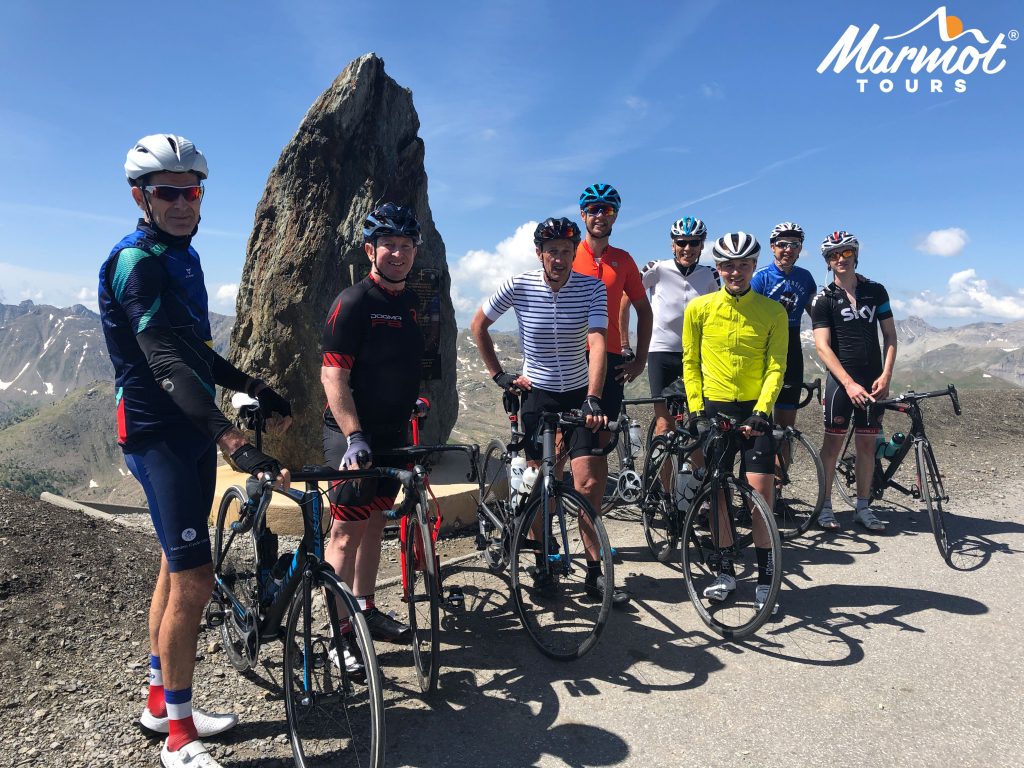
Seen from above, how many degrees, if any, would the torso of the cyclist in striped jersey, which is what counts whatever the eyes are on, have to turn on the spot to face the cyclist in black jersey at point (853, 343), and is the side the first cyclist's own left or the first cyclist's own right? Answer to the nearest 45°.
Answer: approximately 135° to the first cyclist's own left

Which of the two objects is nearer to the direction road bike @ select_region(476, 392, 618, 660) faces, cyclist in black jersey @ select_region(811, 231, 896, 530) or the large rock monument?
the cyclist in black jersey

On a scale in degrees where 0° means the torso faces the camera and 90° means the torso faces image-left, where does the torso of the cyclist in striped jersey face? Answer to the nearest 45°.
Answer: approximately 0°

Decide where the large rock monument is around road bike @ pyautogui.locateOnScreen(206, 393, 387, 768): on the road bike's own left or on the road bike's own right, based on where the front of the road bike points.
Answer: on the road bike's own left

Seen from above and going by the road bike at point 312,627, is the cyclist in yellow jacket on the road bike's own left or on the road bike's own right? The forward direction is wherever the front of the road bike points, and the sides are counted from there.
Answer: on the road bike's own left

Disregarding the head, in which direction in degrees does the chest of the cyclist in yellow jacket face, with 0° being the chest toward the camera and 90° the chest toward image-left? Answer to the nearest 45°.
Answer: approximately 0°

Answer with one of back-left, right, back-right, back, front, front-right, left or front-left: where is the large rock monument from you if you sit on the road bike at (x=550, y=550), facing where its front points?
back

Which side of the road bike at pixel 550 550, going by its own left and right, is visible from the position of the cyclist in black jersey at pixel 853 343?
left

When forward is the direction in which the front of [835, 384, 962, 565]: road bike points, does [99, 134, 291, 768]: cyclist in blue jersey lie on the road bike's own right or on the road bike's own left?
on the road bike's own right

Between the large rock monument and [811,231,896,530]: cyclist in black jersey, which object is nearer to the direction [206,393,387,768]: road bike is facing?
the cyclist in black jersey

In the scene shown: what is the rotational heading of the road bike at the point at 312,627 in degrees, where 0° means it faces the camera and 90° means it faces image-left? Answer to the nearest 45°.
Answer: approximately 315°
